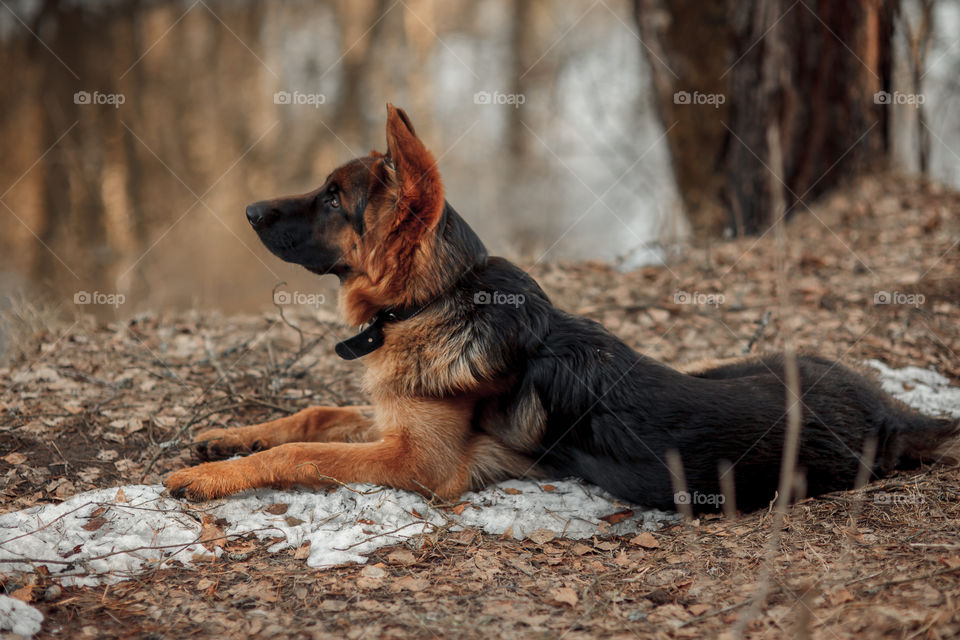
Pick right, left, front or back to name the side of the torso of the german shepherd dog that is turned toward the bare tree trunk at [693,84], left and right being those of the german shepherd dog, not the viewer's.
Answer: right

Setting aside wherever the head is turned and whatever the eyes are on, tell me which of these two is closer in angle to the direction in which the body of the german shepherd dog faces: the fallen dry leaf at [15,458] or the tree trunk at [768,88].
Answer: the fallen dry leaf

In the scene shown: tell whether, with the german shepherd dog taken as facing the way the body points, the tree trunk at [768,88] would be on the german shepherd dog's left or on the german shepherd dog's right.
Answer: on the german shepherd dog's right

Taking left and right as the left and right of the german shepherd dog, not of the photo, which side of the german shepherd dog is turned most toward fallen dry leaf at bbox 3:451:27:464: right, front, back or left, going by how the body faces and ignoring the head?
front

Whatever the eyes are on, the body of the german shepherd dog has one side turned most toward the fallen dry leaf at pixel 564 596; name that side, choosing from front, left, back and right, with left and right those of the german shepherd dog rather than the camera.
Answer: left

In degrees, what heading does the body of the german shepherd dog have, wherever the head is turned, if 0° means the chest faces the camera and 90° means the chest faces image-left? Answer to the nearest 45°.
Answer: approximately 90°
